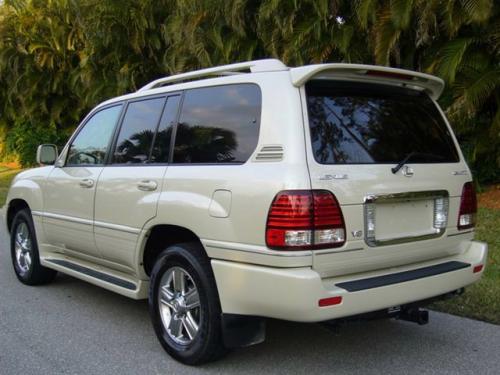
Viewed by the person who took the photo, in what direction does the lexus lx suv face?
facing away from the viewer and to the left of the viewer
